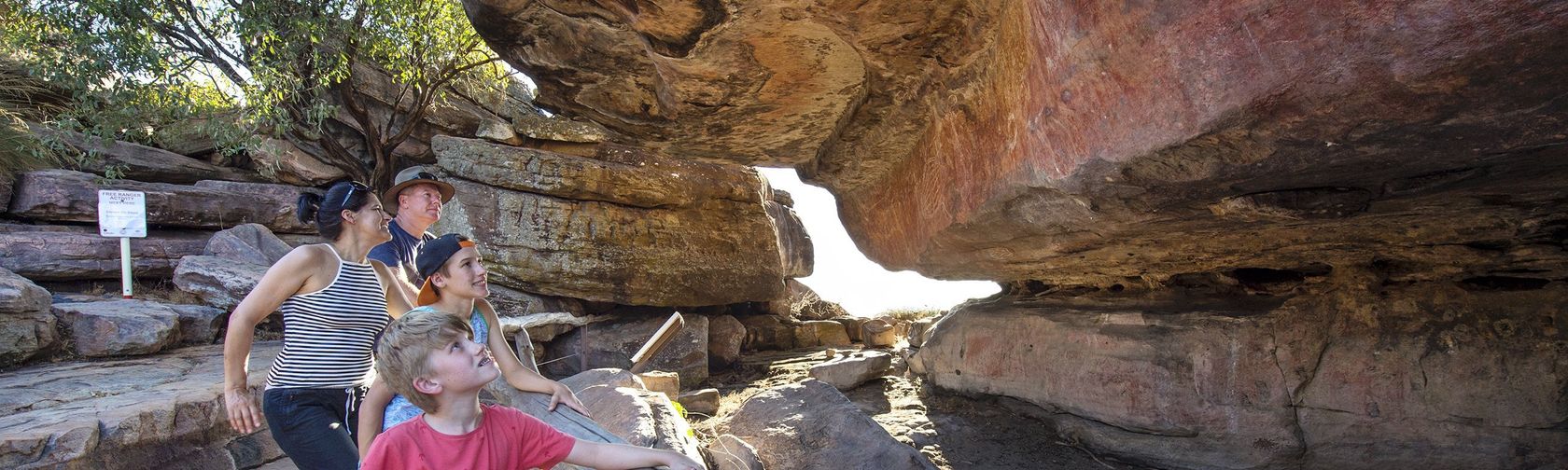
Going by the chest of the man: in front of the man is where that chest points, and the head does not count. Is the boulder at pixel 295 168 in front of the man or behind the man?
behind

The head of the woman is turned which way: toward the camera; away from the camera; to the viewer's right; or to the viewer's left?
to the viewer's right

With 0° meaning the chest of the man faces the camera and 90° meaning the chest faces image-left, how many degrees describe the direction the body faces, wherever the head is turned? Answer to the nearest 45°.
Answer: approximately 315°

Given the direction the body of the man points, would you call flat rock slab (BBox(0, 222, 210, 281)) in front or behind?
behind

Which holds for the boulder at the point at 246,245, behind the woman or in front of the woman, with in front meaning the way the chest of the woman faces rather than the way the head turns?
behind

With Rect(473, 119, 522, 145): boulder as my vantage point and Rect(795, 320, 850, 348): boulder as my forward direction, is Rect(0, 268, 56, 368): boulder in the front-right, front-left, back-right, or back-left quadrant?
back-right

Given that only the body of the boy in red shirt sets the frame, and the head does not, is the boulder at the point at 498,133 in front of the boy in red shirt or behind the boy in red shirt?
behind
